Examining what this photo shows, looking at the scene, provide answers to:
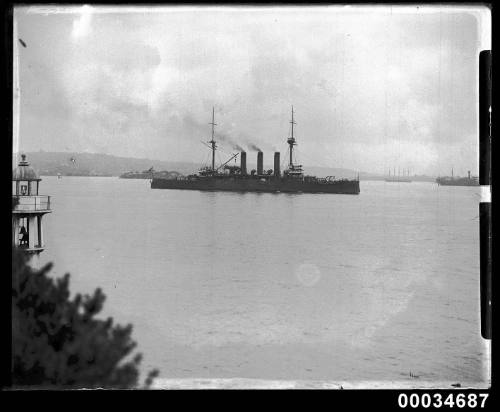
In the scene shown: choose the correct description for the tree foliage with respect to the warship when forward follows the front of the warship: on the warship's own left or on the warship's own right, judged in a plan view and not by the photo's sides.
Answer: on the warship's own right

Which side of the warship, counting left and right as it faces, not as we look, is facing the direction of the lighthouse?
right

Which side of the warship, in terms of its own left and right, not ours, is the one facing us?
right

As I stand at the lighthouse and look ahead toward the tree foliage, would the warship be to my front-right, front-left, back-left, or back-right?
back-left
